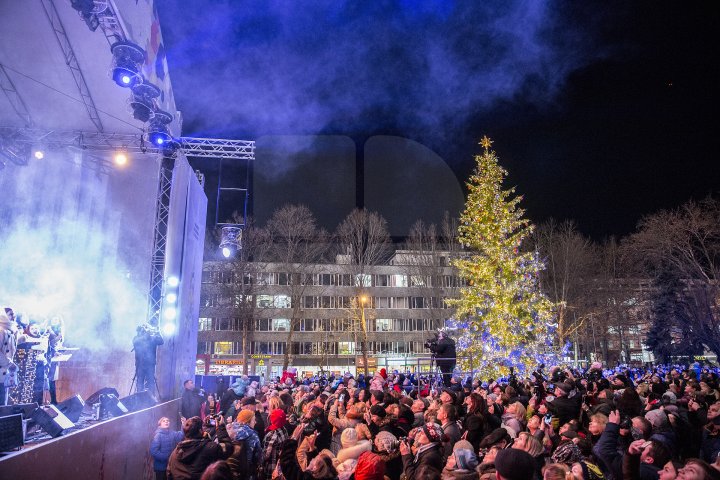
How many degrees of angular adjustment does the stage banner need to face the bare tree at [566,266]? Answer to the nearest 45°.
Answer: approximately 90° to its left

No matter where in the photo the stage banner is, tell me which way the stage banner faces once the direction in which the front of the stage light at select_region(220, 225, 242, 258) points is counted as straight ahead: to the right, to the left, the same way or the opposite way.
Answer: to the left

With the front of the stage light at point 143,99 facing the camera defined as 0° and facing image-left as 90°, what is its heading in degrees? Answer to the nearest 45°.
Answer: approximately 45°

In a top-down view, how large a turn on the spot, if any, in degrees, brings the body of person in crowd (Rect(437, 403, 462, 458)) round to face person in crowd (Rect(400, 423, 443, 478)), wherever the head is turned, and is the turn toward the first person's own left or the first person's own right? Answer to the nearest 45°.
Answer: approximately 90° to the first person's own left
